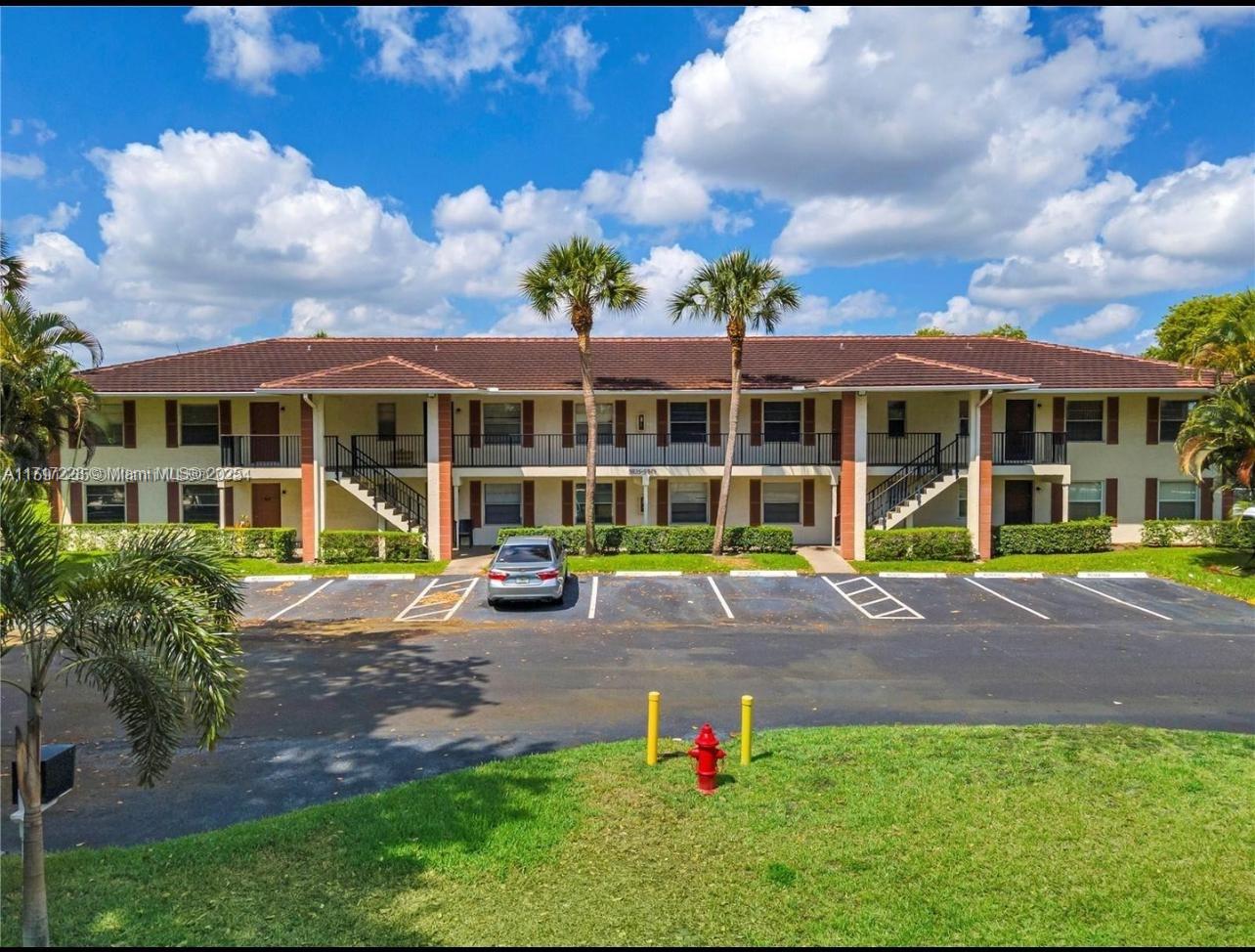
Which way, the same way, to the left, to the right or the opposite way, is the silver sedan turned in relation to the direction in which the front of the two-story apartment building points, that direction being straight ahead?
the opposite way

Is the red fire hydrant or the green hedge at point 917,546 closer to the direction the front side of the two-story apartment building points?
the red fire hydrant

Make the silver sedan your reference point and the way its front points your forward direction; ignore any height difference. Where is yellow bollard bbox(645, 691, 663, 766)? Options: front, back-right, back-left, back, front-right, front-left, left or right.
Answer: back

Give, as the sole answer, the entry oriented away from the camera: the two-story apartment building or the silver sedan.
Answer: the silver sedan

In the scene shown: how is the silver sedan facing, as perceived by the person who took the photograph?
facing away from the viewer

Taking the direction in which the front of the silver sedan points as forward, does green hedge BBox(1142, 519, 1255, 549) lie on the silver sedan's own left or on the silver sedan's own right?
on the silver sedan's own right
